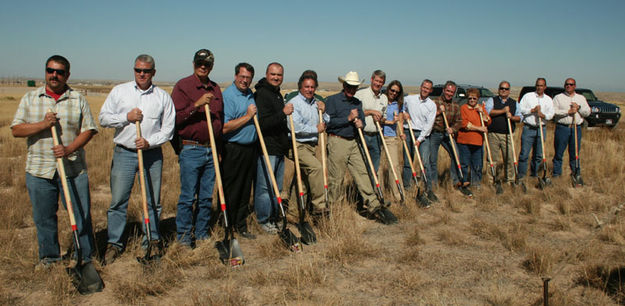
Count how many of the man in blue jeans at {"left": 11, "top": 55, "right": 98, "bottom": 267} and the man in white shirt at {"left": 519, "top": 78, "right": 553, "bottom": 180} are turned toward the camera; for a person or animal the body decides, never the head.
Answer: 2

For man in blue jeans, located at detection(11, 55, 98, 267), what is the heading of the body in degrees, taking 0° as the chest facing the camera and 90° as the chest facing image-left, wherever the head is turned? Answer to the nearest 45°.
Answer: approximately 0°

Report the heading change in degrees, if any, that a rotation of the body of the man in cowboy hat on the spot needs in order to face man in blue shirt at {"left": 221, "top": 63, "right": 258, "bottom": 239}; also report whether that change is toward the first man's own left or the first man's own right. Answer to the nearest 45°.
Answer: approximately 90° to the first man's own right

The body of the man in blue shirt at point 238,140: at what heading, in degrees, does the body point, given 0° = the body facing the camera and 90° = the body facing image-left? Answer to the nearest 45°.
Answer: approximately 315°

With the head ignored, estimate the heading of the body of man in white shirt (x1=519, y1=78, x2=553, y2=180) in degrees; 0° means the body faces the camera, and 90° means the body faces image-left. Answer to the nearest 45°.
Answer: approximately 0°

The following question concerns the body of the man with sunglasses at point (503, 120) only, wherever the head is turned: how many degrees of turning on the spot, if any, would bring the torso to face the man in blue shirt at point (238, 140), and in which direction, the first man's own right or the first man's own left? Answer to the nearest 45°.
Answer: approximately 45° to the first man's own right

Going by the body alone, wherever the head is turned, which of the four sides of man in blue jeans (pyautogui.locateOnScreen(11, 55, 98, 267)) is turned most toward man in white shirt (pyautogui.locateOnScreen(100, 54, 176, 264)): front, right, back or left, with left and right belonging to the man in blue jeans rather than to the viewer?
left

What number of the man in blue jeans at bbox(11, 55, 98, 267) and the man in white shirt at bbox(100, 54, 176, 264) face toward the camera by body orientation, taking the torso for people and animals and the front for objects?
2

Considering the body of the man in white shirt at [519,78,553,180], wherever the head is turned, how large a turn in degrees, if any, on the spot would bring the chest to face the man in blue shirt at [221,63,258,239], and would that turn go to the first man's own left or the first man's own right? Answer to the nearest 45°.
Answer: approximately 45° to the first man's own right
